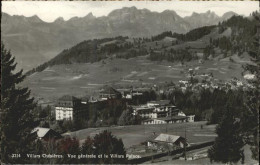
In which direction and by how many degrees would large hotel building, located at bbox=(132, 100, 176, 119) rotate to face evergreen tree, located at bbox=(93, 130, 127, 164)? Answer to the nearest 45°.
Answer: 0° — it already faces it

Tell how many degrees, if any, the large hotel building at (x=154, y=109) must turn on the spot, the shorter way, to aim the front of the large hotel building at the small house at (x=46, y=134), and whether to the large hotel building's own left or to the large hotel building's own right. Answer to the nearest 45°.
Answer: approximately 45° to the large hotel building's own right

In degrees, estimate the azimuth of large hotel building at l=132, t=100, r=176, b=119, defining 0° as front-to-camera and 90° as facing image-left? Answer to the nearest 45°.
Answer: approximately 45°
